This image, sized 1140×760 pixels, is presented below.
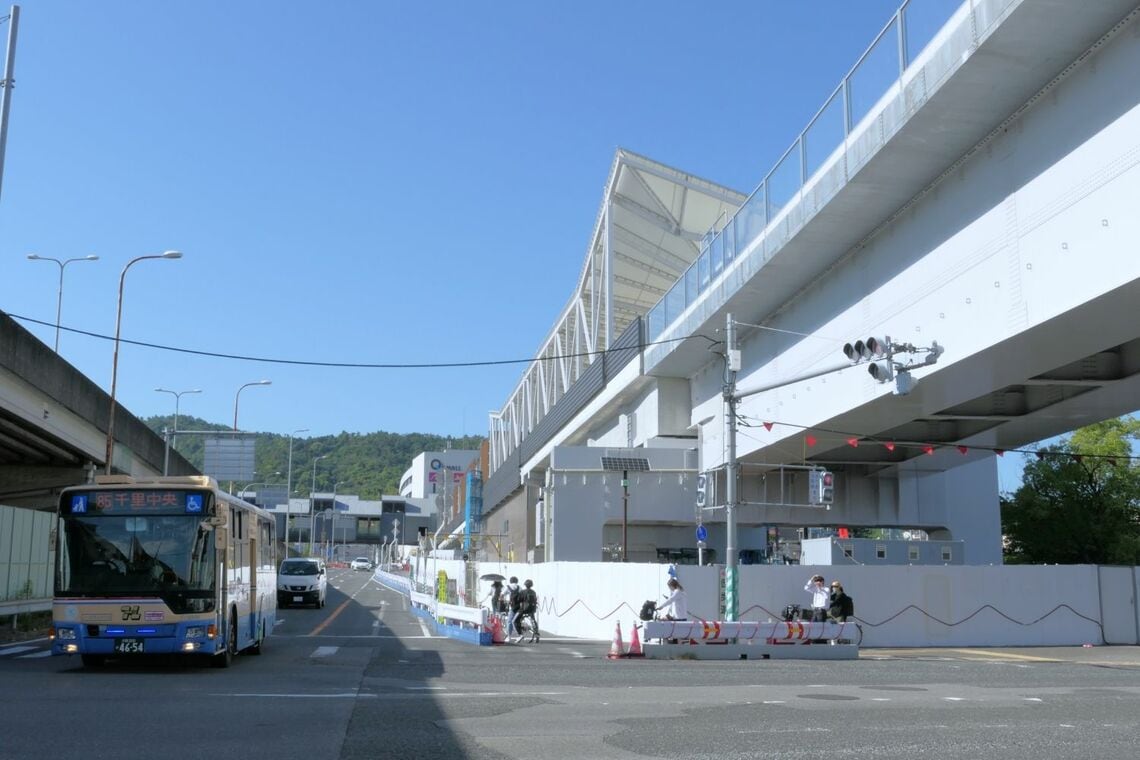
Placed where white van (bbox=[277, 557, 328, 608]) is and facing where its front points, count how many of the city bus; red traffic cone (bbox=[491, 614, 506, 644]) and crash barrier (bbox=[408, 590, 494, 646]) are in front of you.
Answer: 3

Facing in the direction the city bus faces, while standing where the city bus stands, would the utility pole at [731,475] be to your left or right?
on your left

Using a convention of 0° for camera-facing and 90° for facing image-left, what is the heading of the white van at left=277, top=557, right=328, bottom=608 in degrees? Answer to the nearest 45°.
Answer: approximately 0°

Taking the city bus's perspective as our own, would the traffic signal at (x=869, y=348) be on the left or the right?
on its left

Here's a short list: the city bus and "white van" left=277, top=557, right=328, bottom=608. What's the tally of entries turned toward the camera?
2

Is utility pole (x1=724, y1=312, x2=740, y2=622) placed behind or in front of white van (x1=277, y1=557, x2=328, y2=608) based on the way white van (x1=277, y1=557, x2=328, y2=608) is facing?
in front

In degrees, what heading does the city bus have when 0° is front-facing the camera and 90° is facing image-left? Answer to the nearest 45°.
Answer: approximately 0°

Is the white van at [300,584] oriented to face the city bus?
yes
